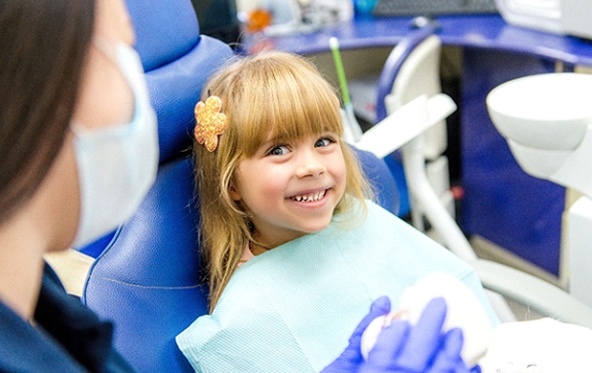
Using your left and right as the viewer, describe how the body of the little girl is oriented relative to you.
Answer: facing the viewer and to the right of the viewer
